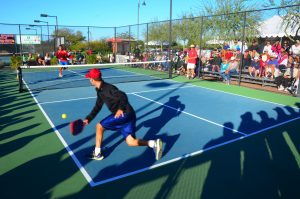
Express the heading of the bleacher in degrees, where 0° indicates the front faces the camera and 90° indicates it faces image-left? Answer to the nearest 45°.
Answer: approximately 45°

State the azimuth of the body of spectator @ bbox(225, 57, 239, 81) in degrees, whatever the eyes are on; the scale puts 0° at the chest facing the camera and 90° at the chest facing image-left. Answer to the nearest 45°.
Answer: approximately 45°

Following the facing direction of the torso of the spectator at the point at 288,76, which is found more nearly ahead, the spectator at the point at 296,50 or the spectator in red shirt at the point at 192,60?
the spectator in red shirt

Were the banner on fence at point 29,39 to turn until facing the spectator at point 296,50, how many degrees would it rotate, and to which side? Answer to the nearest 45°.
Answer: approximately 45° to its left

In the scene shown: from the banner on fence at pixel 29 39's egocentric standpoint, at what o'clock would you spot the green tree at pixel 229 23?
The green tree is roughly at 10 o'clock from the banner on fence.

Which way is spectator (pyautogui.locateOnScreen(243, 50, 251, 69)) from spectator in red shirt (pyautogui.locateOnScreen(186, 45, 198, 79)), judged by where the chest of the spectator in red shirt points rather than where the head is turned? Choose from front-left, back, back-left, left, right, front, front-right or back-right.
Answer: back-left
